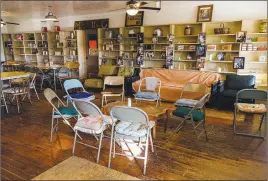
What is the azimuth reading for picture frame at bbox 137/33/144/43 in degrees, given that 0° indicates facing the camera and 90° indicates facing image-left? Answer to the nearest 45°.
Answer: approximately 0°

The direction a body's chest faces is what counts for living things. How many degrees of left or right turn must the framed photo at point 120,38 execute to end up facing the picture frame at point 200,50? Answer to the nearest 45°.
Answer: approximately 45° to its left

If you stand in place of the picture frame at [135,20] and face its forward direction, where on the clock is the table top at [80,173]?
The table top is roughly at 12 o'clock from the picture frame.

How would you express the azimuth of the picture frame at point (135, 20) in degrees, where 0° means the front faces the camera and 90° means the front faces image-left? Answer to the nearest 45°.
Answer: approximately 0°

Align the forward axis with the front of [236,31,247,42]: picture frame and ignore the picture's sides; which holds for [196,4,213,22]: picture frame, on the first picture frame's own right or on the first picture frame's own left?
on the first picture frame's own right

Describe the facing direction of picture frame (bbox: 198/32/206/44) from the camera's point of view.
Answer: facing the viewer

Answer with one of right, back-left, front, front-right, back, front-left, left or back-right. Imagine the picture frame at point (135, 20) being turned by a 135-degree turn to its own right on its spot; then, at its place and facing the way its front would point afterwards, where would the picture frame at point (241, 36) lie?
back
